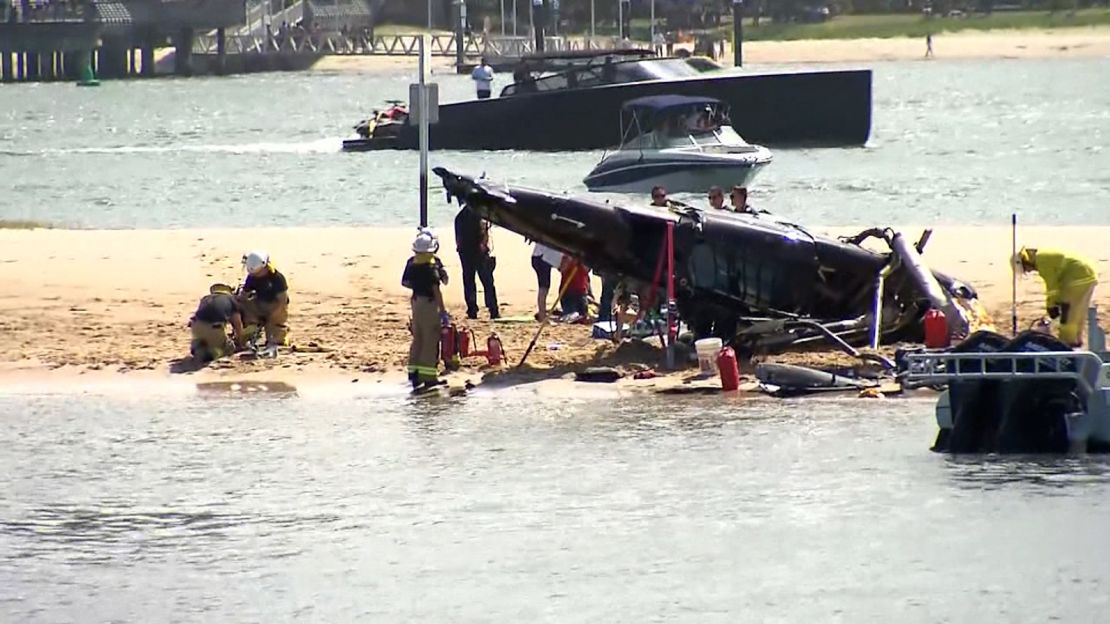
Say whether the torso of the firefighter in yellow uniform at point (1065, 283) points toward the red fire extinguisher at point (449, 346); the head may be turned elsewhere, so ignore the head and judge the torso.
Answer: yes

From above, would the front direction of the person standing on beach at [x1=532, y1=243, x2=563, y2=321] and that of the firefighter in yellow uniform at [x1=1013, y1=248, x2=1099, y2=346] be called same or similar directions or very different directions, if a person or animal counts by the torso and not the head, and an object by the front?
very different directions

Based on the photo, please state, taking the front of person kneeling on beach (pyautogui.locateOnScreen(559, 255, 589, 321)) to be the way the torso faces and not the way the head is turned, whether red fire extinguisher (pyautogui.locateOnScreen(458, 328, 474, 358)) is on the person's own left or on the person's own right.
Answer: on the person's own left

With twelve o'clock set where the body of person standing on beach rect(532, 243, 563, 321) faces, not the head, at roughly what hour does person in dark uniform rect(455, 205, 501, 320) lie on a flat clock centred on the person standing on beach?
The person in dark uniform is roughly at 7 o'clock from the person standing on beach.

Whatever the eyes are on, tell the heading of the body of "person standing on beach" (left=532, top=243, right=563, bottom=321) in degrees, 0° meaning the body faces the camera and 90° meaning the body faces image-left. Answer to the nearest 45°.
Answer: approximately 270°

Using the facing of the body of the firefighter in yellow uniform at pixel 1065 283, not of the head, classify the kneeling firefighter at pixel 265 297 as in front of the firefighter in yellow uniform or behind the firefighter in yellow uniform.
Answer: in front

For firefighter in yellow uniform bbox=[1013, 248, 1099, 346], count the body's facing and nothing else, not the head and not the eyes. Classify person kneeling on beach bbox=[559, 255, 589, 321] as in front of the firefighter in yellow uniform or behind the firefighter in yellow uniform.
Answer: in front

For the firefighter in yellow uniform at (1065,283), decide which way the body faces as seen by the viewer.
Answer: to the viewer's left
